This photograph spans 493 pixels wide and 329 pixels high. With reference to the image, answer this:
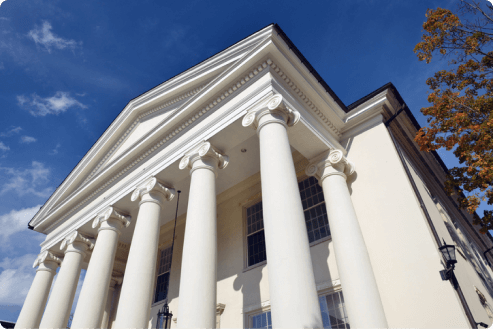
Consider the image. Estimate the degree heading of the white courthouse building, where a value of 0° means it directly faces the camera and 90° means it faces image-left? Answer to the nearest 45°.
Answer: approximately 45°
